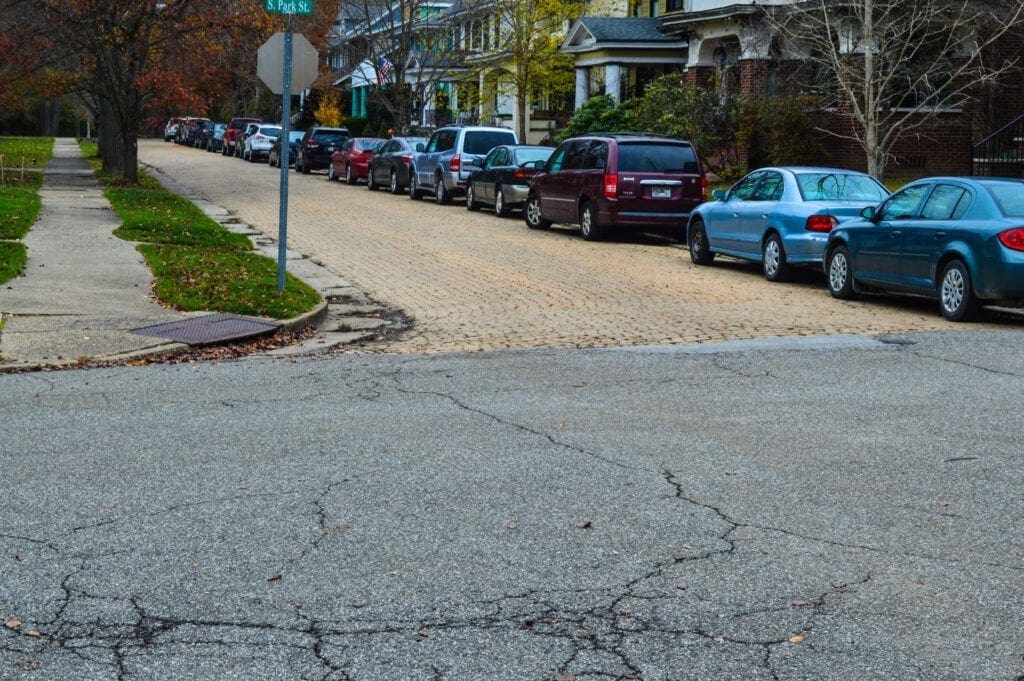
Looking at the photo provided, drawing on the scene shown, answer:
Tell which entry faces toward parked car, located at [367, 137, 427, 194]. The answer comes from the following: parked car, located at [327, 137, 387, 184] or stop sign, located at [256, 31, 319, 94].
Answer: the stop sign

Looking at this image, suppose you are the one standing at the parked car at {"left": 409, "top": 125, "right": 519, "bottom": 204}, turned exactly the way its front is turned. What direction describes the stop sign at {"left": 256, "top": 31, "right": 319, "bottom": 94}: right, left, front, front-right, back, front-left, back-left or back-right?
back-left

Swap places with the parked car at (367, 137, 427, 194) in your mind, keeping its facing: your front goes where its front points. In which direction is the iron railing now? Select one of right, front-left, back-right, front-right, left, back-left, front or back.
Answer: back

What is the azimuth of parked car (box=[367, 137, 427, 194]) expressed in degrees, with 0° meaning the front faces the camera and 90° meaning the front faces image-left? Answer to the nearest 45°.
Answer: approximately 135°

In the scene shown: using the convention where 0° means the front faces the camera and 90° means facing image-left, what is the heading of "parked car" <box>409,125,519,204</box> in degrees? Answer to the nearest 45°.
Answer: approximately 135°

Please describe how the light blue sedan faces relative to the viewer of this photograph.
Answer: facing away from the viewer and to the left of the viewer

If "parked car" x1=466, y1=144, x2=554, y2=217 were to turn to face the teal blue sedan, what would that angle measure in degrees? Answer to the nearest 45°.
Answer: approximately 135° to its left

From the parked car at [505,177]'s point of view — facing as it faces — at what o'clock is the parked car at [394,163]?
the parked car at [394,163] is roughly at 1 o'clock from the parked car at [505,177].

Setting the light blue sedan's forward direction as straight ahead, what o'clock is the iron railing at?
The iron railing is roughly at 2 o'clock from the light blue sedan.

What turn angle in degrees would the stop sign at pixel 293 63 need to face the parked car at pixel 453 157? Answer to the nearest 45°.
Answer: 0° — it already faces it

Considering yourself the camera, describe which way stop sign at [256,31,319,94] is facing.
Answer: facing away from the viewer

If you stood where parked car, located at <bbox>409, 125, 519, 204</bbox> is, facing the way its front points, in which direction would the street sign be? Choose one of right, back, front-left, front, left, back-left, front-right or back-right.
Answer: back-left

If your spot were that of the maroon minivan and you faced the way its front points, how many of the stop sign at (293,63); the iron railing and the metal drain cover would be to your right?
1

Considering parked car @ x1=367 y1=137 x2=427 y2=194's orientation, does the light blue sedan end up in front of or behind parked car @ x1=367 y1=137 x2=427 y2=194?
behind

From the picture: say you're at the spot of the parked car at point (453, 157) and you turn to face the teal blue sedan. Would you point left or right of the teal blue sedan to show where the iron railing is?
left
